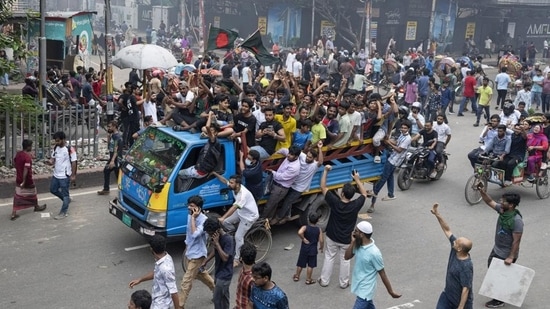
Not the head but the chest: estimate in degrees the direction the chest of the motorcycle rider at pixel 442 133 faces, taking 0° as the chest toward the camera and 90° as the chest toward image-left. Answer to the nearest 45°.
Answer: approximately 45°

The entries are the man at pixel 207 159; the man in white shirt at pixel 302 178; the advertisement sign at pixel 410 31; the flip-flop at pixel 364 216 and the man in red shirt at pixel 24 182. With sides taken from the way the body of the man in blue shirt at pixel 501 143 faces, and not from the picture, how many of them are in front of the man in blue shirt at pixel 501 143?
4

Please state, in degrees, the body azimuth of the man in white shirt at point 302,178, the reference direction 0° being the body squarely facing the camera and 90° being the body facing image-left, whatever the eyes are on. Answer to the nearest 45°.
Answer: approximately 45°

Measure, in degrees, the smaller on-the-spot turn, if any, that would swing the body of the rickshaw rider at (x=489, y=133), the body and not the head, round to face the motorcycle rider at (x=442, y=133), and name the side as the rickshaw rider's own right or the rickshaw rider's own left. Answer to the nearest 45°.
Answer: approximately 90° to the rickshaw rider's own right

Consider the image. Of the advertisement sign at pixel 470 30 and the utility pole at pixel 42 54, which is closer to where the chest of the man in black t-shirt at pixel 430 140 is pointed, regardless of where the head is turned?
the utility pole

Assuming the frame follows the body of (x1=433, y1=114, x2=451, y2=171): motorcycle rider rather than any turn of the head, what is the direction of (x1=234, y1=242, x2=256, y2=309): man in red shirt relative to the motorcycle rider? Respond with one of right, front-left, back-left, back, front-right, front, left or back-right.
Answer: front-left

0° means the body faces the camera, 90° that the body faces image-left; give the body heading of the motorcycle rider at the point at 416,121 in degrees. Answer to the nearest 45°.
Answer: approximately 45°

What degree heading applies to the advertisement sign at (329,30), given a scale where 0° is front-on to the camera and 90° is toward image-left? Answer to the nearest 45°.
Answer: approximately 0°

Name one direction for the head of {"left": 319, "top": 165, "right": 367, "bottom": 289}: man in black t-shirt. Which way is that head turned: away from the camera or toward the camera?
away from the camera

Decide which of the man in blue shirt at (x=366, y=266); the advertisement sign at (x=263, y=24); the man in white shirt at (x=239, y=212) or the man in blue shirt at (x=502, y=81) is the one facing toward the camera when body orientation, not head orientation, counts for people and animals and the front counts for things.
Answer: the advertisement sign
